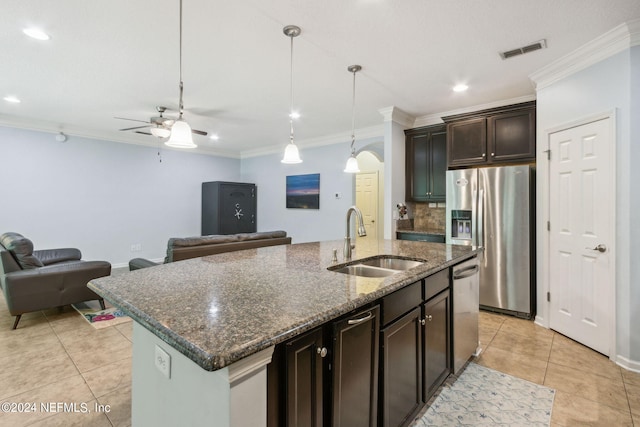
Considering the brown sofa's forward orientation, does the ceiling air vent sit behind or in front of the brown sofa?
behind

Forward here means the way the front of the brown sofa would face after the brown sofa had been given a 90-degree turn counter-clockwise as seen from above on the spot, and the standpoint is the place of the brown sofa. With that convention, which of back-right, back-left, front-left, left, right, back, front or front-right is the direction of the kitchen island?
front-left

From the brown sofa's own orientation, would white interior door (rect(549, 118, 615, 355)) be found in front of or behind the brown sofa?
behind

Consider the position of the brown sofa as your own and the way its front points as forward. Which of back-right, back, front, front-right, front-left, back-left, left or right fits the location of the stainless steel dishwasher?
back

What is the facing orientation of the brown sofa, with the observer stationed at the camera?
facing away from the viewer and to the left of the viewer

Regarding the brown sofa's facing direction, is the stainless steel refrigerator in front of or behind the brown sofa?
behind

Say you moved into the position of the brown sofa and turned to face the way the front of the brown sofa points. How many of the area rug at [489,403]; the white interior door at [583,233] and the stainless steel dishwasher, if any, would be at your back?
3

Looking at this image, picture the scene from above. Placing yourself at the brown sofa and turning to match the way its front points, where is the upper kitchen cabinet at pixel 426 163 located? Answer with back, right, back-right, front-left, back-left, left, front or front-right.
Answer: back-right

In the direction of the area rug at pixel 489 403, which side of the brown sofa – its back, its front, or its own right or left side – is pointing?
back
